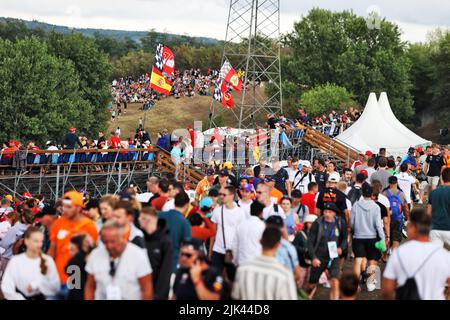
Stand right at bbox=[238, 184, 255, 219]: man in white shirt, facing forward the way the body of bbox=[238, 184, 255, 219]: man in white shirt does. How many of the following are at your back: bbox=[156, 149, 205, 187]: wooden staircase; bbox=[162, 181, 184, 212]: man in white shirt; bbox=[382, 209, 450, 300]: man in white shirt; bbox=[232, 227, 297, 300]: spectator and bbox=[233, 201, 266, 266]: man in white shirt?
1

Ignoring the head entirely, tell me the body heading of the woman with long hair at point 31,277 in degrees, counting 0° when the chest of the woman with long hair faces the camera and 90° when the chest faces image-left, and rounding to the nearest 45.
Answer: approximately 0°

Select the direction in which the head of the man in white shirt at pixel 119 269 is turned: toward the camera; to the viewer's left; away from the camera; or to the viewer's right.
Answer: toward the camera

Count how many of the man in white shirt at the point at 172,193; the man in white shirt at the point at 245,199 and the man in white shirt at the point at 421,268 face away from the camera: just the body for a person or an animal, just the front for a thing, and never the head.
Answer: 1

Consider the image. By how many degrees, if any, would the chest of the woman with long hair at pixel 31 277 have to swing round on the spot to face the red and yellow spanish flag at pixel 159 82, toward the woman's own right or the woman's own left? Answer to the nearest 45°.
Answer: approximately 180°

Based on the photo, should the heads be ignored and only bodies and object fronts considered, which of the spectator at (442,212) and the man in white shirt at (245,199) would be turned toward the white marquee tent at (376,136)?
the spectator

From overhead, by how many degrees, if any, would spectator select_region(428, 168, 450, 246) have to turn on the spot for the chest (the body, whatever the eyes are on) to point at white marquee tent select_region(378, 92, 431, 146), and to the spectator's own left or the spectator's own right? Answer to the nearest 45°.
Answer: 0° — they already face it

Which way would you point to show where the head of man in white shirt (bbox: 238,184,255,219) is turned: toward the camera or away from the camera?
toward the camera

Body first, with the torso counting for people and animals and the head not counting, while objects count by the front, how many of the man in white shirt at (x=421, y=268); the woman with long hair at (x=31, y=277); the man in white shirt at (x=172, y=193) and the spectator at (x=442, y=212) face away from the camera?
2

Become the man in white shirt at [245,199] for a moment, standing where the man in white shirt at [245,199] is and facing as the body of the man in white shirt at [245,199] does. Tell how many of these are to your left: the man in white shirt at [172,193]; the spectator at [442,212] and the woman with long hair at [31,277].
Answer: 1

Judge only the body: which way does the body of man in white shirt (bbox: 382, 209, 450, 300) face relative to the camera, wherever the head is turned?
away from the camera

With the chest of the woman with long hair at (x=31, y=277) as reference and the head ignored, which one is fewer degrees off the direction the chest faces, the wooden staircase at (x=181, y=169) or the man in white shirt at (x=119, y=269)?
the man in white shirt

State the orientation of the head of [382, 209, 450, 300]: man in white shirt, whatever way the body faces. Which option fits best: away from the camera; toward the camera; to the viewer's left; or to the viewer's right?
away from the camera

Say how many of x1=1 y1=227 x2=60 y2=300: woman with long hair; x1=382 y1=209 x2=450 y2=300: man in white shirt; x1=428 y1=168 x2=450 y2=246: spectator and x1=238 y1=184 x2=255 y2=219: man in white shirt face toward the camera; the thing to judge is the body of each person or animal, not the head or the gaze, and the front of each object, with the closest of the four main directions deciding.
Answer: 2

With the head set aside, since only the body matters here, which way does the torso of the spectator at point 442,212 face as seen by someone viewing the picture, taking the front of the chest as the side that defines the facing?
away from the camera

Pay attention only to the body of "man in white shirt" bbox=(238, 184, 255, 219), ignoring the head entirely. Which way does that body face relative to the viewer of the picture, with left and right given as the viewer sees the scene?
facing the viewer
